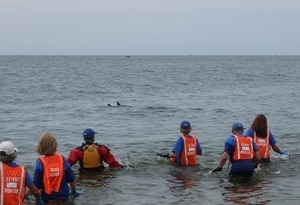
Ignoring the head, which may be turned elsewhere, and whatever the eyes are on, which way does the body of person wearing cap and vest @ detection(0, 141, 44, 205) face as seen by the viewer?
away from the camera

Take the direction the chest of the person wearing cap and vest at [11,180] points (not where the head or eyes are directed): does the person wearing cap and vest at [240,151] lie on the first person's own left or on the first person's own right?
on the first person's own right

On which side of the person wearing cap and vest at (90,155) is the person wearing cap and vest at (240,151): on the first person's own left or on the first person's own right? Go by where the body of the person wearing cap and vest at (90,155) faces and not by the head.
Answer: on the first person's own right

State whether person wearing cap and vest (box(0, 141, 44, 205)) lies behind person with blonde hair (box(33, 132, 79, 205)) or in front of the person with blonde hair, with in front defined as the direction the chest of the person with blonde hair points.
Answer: behind

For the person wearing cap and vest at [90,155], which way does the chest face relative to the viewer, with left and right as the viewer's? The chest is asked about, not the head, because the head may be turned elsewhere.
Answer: facing away from the viewer

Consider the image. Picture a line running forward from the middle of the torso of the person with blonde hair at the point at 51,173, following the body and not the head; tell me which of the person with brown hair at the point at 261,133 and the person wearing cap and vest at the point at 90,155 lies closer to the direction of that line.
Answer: the person wearing cap and vest

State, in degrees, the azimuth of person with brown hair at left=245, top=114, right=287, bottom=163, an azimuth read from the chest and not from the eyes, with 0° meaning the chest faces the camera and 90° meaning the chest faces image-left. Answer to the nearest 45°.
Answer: approximately 180°

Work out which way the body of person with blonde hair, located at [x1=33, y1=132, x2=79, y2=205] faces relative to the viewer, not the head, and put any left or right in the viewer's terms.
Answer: facing away from the viewer

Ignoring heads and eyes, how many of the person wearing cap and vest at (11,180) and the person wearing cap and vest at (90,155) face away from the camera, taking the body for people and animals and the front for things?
2

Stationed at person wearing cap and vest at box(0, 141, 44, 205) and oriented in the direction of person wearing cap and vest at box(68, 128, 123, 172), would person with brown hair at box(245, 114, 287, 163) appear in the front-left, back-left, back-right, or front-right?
front-right

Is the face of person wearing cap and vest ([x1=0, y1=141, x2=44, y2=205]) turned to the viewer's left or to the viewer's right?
to the viewer's right

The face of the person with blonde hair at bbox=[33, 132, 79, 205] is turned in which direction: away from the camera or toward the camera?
away from the camera
